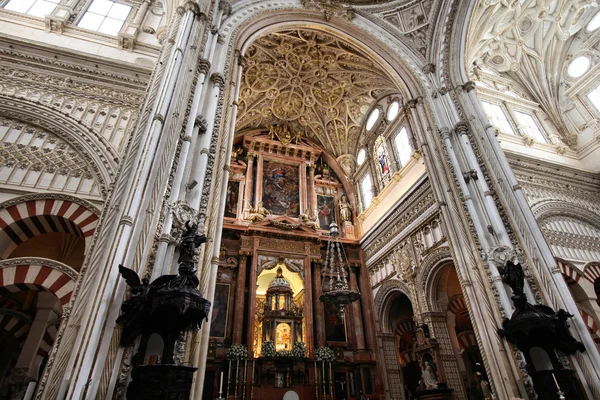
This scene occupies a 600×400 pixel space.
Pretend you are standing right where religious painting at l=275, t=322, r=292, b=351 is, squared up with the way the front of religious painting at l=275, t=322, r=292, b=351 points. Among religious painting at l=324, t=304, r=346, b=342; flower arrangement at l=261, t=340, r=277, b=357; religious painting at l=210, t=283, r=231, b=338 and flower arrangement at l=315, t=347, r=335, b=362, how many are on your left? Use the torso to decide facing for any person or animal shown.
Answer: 2

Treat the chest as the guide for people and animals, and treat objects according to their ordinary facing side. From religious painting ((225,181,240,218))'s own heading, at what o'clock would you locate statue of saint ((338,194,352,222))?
The statue of saint is roughly at 9 o'clock from the religious painting.

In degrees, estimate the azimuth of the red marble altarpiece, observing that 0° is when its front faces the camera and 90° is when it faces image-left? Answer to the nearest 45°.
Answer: approximately 0°

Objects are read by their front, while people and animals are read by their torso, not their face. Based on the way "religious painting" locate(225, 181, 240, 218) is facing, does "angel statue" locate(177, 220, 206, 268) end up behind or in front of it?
in front

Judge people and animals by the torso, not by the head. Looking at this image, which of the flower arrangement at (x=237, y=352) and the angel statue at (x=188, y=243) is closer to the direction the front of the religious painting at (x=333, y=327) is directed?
the angel statue

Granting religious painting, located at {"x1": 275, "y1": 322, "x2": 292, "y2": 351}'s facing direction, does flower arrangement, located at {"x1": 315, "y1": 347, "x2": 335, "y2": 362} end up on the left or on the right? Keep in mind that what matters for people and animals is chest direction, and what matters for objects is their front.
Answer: on its left

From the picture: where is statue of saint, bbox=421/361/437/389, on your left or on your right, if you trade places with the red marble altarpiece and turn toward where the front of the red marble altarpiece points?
on your left

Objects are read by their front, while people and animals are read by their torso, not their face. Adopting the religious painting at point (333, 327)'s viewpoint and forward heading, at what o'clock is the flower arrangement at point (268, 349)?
The flower arrangement is roughly at 2 o'clock from the religious painting.
